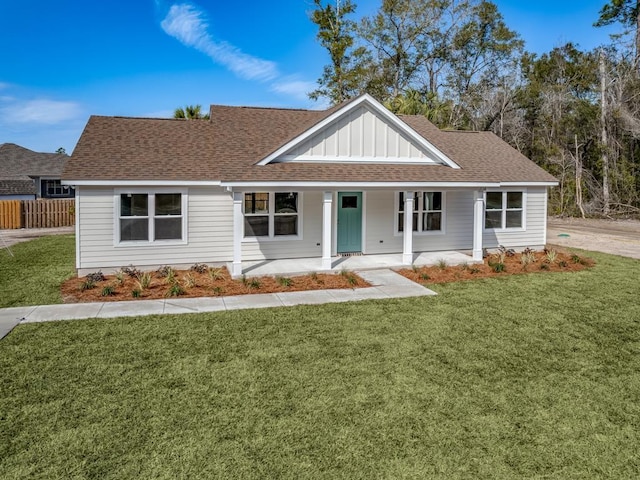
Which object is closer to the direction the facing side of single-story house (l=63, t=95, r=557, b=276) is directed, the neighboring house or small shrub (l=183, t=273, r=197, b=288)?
the small shrub

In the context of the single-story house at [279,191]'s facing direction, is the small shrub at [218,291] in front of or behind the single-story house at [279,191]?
in front

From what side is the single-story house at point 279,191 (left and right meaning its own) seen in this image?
front

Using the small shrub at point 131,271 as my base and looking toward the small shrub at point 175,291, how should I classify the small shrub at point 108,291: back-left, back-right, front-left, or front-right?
front-right

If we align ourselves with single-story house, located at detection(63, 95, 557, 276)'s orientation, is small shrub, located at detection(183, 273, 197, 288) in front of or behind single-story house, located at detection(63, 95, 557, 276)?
in front

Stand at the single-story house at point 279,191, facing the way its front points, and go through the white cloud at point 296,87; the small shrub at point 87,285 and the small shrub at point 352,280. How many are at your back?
1

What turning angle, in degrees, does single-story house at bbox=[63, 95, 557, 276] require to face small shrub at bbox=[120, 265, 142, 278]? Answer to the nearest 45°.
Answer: approximately 45° to its right

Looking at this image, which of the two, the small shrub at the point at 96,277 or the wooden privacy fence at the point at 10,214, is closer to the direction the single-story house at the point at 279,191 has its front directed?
the small shrub

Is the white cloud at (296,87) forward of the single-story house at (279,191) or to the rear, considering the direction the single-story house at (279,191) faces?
to the rear

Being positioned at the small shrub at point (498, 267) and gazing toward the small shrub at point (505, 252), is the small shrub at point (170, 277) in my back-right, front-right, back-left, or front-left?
back-left

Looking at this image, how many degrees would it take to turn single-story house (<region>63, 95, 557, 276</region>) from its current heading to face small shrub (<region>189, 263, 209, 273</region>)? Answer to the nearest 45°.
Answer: approximately 45° to its right
